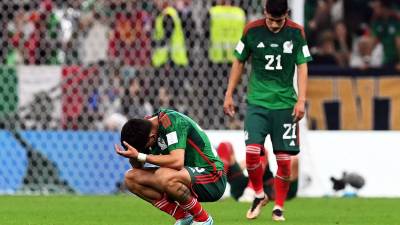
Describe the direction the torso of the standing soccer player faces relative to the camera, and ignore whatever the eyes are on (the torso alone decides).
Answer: toward the camera

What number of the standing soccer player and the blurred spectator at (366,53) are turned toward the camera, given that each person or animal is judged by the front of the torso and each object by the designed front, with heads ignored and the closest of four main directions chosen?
2

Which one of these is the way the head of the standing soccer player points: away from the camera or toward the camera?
toward the camera

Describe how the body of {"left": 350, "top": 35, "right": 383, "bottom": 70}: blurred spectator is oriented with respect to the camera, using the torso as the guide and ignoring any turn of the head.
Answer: toward the camera

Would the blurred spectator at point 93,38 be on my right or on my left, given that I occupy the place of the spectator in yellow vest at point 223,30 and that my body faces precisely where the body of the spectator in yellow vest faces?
on my left

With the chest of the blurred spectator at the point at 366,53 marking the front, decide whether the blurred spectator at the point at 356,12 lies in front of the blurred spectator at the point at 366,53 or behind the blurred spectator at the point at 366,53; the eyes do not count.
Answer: behind

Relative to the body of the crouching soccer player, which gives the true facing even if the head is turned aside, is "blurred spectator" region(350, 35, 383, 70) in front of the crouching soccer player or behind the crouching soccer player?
behind

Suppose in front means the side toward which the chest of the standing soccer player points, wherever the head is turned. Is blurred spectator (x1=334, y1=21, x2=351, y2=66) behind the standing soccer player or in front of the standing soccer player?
behind

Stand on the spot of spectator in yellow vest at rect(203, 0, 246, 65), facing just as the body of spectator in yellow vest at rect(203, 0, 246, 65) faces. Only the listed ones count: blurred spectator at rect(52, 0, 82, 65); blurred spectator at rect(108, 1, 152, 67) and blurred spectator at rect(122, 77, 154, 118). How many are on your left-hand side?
3

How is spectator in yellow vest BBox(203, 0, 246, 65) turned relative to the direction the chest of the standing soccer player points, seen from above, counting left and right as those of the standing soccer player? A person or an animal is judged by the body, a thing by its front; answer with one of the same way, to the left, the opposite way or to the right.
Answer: the opposite way
